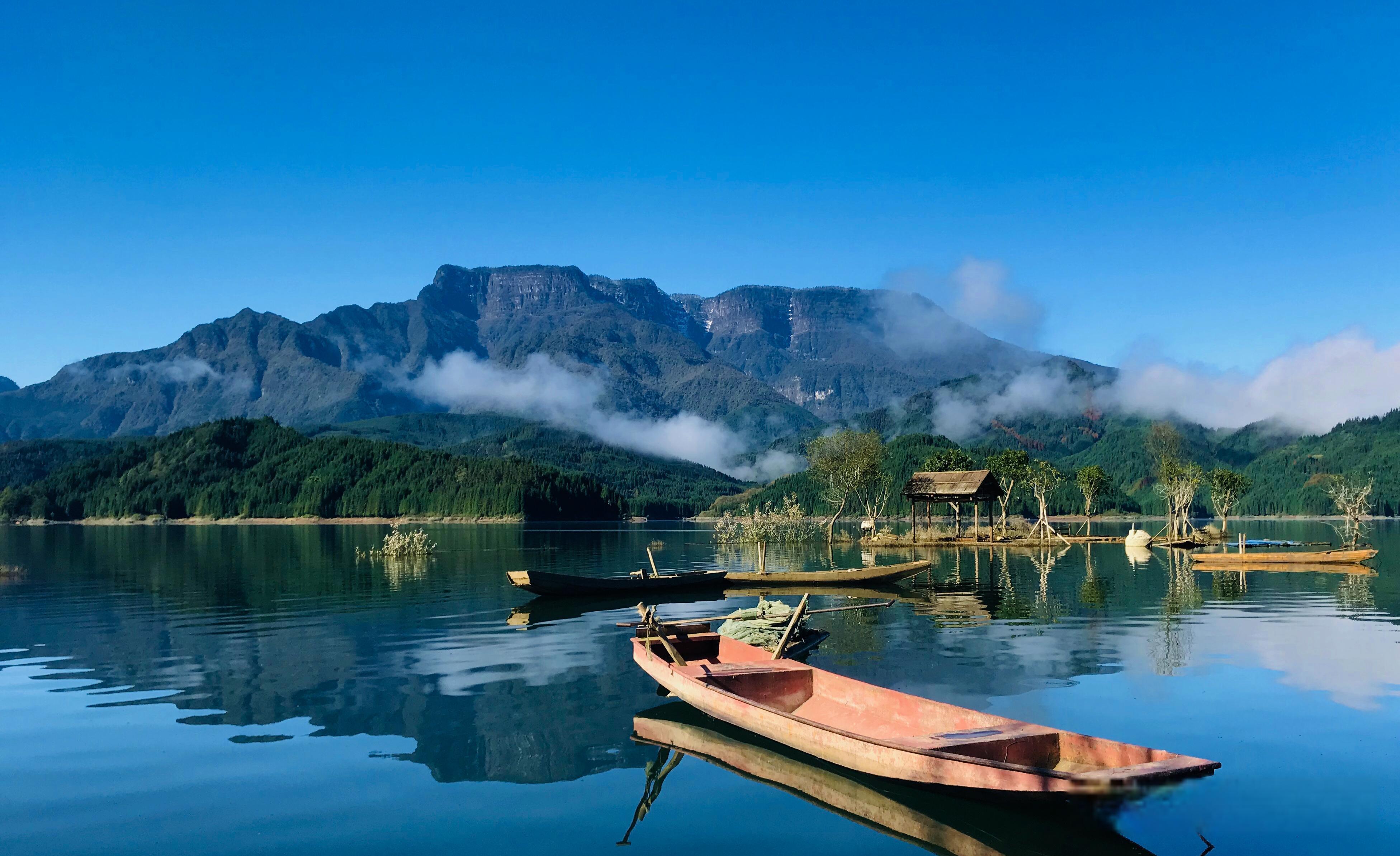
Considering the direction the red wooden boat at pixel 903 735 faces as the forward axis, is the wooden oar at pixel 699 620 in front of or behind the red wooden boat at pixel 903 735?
behind

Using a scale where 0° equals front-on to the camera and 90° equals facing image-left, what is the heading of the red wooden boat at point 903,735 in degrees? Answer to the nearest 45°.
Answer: approximately 315°
